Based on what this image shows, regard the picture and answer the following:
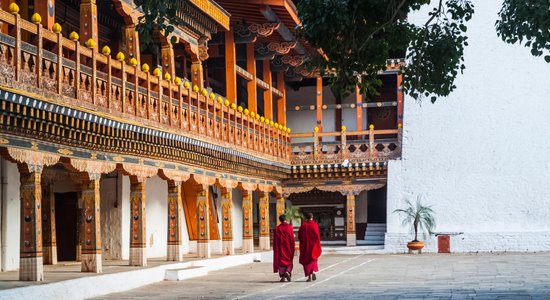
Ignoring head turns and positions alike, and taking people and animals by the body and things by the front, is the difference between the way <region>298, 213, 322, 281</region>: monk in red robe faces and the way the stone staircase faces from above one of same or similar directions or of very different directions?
very different directions

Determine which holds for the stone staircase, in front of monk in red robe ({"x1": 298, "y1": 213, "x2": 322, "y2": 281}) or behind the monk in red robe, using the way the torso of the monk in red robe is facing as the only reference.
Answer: in front

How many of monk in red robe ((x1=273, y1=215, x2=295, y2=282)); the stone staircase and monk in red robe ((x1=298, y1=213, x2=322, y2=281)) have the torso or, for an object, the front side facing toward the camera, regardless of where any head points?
1

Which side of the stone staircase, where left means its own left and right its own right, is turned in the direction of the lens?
front

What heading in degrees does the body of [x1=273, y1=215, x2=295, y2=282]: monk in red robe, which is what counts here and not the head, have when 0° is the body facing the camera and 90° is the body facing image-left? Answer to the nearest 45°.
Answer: approximately 180°

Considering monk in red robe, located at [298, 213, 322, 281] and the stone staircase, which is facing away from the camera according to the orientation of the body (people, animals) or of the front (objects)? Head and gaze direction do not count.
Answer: the monk in red robe

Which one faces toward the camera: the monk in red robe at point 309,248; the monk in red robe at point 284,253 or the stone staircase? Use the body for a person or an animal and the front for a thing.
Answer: the stone staircase

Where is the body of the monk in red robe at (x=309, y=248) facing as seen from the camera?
away from the camera

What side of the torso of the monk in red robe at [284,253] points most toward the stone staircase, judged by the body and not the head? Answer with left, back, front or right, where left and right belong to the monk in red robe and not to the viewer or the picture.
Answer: front
